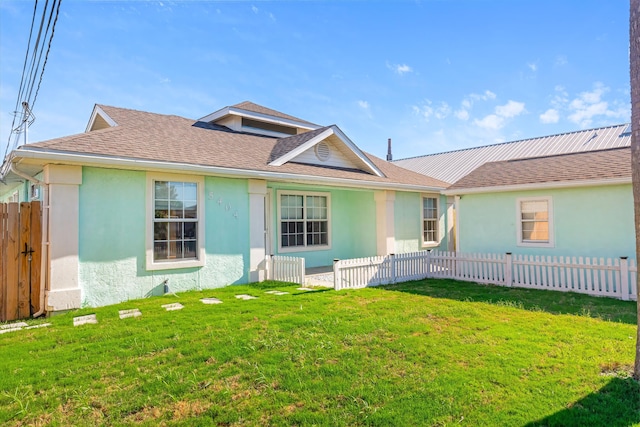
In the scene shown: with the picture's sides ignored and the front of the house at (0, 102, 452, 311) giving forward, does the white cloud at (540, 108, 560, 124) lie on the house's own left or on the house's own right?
on the house's own left

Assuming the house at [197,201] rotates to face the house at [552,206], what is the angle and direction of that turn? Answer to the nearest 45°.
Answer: approximately 45° to its left

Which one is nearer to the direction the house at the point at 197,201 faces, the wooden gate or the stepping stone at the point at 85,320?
the stepping stone

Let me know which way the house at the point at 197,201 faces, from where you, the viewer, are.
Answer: facing the viewer and to the right of the viewer

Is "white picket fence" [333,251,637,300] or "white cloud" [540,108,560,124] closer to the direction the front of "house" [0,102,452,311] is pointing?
the white picket fence

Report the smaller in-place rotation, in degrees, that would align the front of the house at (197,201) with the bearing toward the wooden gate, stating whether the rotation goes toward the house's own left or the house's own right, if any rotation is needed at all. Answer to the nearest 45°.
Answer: approximately 90° to the house's own right
